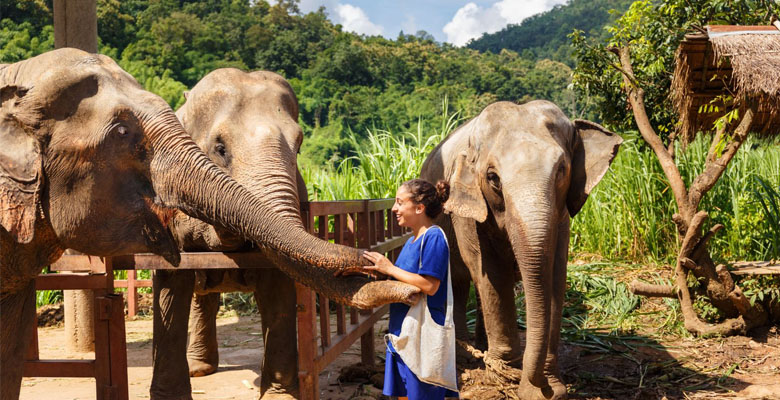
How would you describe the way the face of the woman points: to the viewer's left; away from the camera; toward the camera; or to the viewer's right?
to the viewer's left

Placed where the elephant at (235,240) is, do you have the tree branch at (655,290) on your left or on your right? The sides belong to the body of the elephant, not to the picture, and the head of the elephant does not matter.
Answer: on your left

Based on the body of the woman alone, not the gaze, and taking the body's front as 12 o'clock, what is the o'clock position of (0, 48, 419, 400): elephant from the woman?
The elephant is roughly at 11 o'clock from the woman.

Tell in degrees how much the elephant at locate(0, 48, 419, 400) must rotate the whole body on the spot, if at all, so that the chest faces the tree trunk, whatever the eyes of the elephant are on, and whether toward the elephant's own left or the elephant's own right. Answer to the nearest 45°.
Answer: approximately 45° to the elephant's own left

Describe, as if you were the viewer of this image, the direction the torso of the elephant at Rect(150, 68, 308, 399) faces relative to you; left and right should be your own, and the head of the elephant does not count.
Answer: facing the viewer and to the right of the viewer

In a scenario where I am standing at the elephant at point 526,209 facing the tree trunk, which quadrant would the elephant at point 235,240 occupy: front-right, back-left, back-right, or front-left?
back-left

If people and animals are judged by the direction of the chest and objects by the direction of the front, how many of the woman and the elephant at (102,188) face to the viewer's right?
1

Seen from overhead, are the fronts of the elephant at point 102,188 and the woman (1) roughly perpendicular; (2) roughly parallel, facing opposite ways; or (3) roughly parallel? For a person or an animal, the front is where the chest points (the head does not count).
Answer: roughly parallel, facing opposite ways

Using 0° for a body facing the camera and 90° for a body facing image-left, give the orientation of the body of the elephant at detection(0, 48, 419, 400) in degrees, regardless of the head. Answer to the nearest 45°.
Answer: approximately 270°

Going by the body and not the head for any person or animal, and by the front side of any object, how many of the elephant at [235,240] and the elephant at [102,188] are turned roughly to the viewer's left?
0

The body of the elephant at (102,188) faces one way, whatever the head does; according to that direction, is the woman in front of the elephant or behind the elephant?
in front

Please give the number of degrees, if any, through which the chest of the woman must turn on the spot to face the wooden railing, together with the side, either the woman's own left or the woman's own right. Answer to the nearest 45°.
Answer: approximately 45° to the woman's own right

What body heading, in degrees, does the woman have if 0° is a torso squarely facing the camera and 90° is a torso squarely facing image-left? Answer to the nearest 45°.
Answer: approximately 90°
